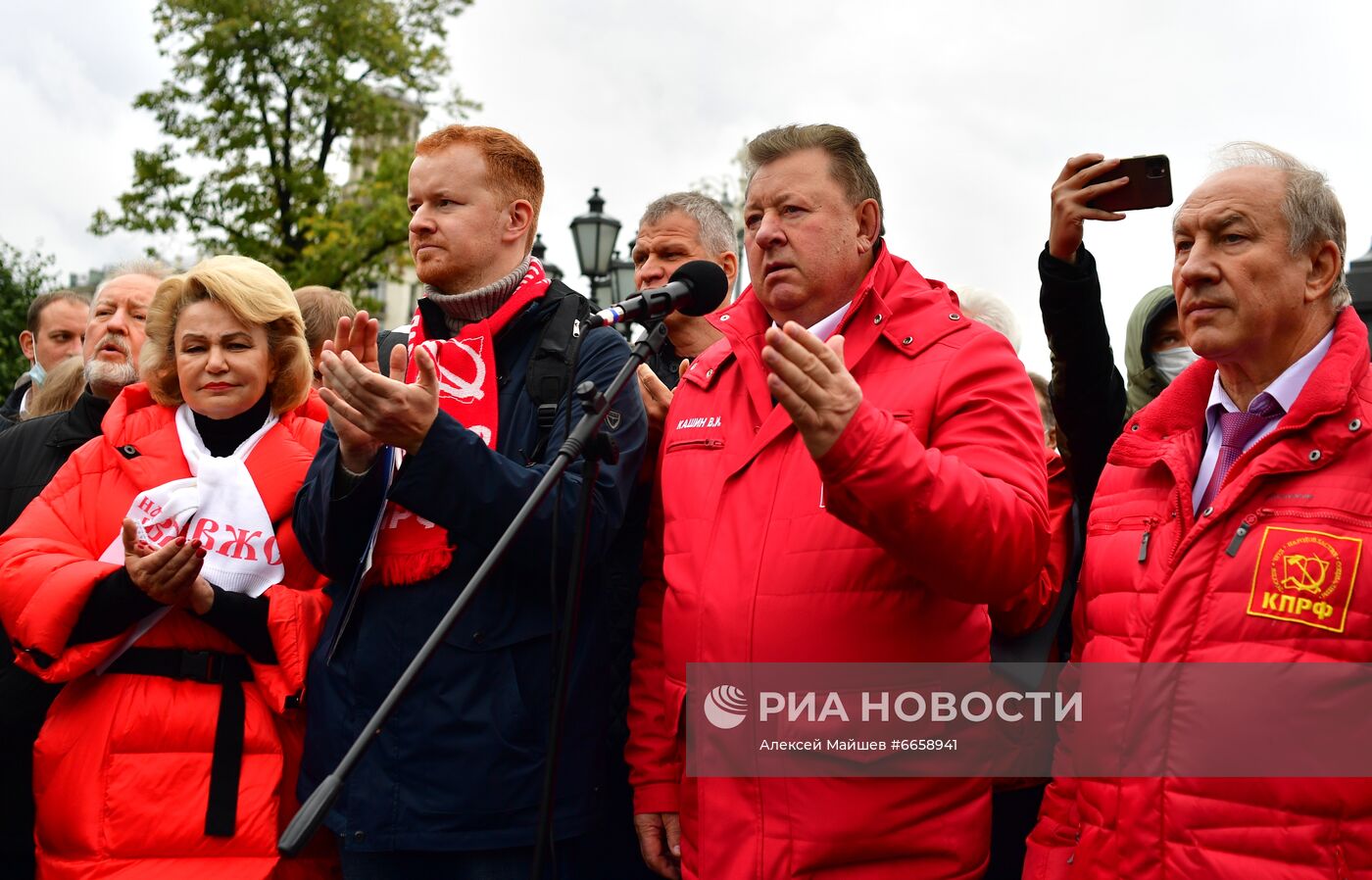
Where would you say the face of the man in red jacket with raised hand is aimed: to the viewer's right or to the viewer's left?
to the viewer's left

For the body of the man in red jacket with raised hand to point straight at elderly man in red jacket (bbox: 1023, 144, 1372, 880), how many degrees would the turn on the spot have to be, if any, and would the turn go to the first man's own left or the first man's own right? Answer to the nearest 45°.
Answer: approximately 135° to the first man's own left

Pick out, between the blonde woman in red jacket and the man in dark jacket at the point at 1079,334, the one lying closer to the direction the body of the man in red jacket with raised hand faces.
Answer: the blonde woman in red jacket

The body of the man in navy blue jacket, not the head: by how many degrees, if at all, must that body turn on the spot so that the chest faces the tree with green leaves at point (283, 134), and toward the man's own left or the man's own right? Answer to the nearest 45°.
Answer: approximately 135° to the man's own right

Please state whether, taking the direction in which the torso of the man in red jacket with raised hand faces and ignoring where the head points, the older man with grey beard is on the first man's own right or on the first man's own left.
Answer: on the first man's own right

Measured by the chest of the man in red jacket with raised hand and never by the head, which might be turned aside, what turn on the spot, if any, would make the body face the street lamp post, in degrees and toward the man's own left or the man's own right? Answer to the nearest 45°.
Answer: approximately 135° to the man's own right

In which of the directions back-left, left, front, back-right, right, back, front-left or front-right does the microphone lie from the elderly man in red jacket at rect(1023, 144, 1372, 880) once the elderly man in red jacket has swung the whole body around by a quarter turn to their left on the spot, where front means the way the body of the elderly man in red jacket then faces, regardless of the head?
back-right

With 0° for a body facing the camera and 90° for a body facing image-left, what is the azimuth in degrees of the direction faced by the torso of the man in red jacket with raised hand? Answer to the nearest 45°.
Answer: approximately 45°

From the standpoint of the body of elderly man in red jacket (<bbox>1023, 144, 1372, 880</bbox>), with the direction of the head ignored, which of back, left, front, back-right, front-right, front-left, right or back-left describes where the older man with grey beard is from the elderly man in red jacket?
front-right

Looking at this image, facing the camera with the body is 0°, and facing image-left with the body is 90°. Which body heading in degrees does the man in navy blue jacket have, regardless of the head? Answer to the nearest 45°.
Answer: approximately 45°

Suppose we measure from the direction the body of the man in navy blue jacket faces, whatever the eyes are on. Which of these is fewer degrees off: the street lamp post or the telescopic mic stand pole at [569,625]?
the telescopic mic stand pole

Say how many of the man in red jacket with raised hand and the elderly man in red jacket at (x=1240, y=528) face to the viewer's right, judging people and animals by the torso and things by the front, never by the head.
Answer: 0
